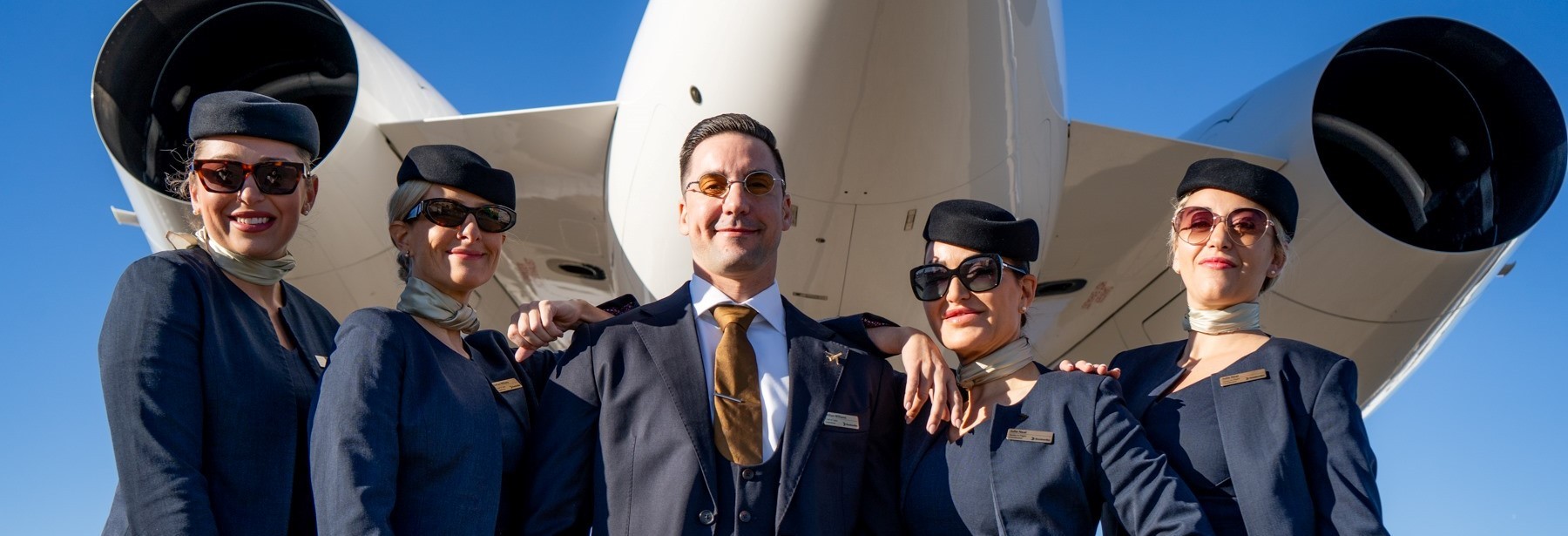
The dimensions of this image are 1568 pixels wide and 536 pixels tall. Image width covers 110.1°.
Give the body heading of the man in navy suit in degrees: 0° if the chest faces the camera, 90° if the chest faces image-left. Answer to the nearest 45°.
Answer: approximately 0°
